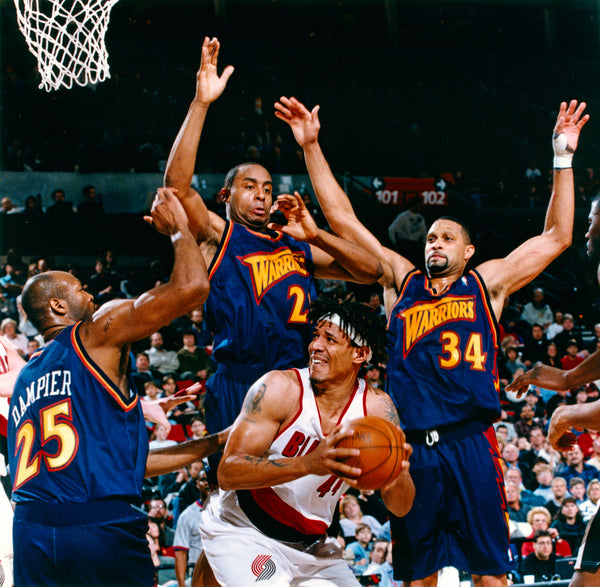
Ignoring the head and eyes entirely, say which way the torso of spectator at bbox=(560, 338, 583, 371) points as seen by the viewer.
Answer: toward the camera

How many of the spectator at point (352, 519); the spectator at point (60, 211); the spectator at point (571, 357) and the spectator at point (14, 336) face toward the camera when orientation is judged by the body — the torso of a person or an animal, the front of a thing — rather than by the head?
4

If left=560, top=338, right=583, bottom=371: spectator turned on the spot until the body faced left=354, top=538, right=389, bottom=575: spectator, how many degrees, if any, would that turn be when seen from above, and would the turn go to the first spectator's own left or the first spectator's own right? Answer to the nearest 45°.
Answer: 0° — they already face them

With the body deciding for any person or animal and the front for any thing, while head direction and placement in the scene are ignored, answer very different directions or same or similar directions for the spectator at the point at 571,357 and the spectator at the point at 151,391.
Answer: same or similar directions

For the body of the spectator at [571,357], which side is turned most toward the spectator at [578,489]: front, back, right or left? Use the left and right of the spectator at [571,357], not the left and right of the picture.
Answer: front

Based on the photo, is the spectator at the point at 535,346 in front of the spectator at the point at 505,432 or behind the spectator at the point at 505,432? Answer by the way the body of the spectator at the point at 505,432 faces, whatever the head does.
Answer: behind

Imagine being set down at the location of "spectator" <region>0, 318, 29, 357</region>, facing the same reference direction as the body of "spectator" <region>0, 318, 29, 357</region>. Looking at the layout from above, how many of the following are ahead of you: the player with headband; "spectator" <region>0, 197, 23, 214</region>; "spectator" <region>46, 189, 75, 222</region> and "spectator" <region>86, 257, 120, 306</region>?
1

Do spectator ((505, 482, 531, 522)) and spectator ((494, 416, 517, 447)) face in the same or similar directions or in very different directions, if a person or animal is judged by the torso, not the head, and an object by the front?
same or similar directions

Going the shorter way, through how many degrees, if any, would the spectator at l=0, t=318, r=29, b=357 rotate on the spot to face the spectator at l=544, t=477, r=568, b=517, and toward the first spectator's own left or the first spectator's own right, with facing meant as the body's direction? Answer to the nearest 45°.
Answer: approximately 45° to the first spectator's own left

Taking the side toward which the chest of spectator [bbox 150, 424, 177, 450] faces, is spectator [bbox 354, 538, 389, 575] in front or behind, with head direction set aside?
in front

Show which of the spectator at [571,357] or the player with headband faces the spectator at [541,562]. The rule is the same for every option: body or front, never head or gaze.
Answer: the spectator at [571,357]

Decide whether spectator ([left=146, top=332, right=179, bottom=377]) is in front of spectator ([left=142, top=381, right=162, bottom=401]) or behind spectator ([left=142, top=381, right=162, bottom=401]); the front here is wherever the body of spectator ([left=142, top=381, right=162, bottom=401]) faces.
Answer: behind

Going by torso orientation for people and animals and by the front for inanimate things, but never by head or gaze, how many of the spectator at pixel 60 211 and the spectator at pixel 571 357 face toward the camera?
2
